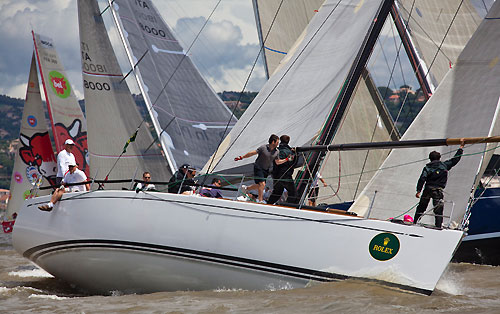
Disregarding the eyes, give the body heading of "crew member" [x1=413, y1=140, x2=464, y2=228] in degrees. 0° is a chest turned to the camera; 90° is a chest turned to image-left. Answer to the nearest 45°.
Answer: approximately 180°

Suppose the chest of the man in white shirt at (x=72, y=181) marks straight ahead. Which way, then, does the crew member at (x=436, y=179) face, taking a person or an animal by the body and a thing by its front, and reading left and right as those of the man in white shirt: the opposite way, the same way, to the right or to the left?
the opposite way

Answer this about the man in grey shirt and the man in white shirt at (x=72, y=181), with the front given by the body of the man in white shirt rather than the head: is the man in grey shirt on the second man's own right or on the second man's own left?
on the second man's own left

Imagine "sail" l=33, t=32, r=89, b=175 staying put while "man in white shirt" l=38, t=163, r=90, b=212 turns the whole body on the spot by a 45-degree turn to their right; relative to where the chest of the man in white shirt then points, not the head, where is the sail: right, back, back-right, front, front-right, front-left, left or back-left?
right

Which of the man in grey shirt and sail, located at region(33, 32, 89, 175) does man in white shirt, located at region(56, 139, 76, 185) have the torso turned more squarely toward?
the man in grey shirt

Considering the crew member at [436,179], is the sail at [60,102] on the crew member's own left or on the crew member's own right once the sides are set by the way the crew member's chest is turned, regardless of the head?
on the crew member's own left

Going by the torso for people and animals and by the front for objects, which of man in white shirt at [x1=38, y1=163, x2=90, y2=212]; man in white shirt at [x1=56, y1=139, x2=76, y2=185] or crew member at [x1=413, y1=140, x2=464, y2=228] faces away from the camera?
the crew member
